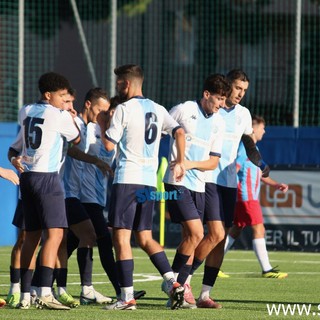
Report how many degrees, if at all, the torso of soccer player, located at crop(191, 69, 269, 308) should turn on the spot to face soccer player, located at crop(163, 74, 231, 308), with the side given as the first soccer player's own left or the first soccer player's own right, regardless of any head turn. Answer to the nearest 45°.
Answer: approximately 90° to the first soccer player's own right

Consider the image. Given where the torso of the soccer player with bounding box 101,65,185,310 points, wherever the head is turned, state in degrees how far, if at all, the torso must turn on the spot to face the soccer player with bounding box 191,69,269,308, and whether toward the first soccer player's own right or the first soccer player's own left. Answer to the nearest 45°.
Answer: approximately 90° to the first soccer player's own right

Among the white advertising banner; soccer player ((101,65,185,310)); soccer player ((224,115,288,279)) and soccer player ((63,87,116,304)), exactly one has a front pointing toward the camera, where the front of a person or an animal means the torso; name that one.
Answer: the white advertising banner

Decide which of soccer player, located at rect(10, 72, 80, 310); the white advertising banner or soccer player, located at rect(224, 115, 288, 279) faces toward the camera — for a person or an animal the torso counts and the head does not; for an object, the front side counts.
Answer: the white advertising banner

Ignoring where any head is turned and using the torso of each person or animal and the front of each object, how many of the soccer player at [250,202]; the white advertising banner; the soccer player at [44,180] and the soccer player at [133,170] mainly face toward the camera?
1

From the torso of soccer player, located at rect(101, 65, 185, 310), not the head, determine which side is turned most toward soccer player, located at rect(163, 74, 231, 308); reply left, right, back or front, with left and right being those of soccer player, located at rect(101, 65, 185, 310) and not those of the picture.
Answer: right

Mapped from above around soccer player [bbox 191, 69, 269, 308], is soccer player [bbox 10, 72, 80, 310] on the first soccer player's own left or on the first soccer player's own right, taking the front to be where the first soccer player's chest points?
on the first soccer player's own right

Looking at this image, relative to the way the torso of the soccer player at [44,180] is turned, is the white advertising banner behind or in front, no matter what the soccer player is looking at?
in front

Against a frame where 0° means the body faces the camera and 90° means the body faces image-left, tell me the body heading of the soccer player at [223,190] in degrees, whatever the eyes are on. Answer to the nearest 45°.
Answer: approximately 315°

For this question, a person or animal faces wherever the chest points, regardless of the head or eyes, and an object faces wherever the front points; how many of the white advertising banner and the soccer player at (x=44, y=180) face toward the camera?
1
